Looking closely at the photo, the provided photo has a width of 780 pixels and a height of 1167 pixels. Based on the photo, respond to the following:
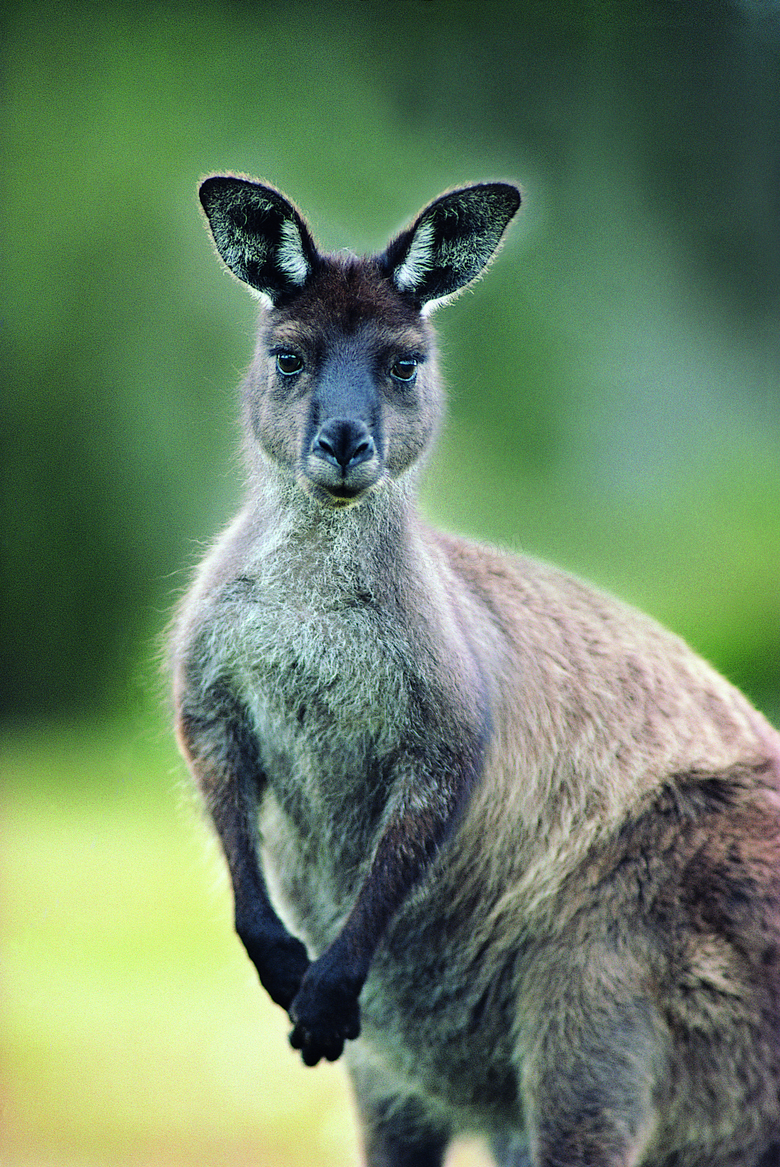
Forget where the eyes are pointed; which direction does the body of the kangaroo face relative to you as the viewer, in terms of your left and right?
facing the viewer and to the left of the viewer
